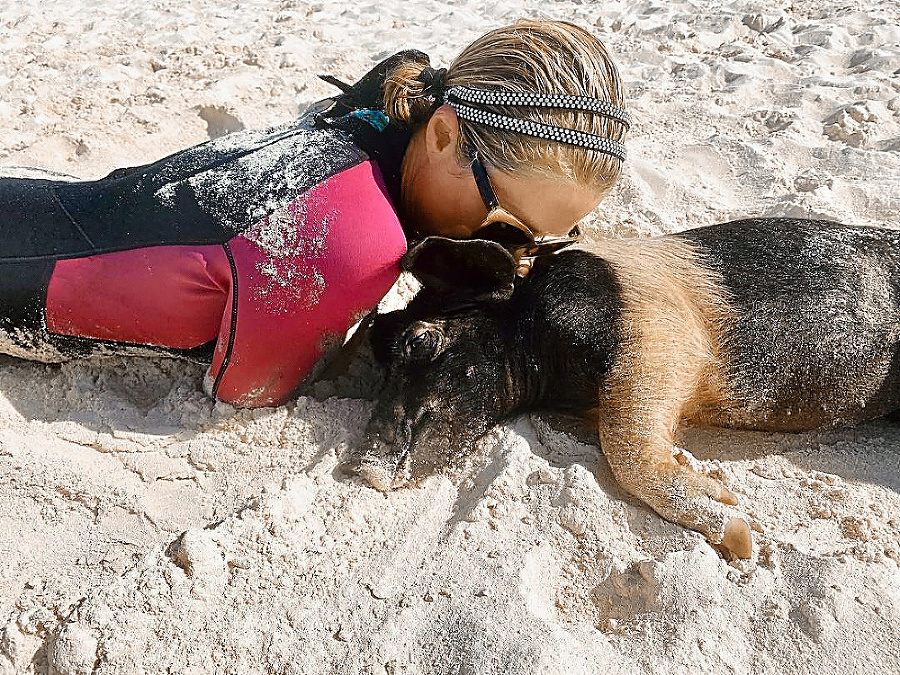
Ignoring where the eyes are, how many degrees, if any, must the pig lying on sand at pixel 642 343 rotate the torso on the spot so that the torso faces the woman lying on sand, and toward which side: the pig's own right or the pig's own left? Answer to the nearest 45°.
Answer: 0° — it already faces them

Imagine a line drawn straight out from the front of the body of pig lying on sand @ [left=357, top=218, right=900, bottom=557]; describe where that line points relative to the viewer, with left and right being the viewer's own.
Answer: facing to the left of the viewer
